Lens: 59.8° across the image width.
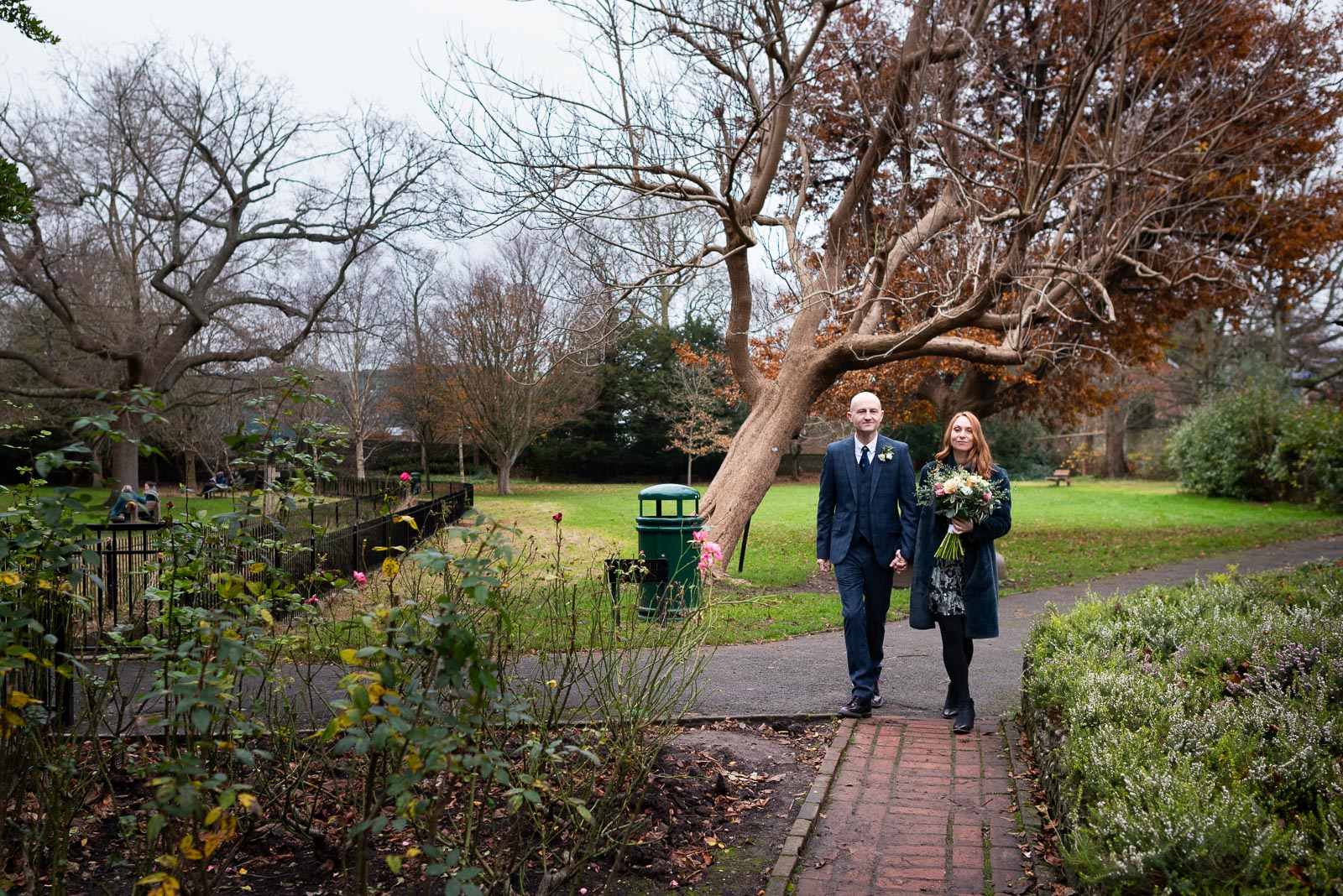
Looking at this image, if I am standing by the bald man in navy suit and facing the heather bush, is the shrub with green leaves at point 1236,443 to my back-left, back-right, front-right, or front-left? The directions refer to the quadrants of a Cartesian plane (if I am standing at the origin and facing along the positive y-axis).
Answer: back-left

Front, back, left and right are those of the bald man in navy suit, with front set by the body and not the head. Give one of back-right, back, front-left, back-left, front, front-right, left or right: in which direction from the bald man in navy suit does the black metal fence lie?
right

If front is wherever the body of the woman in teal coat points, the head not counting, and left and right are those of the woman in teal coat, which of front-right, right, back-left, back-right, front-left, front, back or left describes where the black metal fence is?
right

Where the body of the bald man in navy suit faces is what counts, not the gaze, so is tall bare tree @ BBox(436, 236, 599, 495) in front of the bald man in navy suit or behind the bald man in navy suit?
behind

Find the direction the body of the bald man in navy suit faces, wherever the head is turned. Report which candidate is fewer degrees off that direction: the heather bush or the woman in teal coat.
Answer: the heather bush

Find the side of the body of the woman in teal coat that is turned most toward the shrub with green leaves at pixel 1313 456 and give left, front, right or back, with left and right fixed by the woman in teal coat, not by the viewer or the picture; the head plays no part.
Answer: back

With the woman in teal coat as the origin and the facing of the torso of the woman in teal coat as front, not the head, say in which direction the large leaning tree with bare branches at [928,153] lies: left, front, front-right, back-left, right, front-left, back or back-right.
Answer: back

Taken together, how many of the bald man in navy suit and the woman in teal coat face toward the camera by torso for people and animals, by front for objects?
2

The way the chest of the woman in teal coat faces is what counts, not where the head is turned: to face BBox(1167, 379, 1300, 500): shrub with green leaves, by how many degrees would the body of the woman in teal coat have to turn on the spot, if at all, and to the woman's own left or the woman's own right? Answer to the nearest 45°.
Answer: approximately 180°

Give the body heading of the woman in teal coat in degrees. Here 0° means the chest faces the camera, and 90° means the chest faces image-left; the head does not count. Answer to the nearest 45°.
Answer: approximately 0°

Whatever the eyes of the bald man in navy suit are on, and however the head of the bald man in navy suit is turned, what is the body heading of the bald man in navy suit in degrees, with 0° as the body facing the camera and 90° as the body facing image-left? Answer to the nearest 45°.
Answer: approximately 0°

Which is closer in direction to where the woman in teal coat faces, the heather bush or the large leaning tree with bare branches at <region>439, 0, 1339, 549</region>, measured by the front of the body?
the heather bush

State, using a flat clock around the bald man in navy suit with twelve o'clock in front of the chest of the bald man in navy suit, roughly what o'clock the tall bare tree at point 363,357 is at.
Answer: The tall bare tree is roughly at 5 o'clock from the bald man in navy suit.

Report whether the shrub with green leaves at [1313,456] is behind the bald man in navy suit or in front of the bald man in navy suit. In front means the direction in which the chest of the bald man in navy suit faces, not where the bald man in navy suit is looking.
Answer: behind
